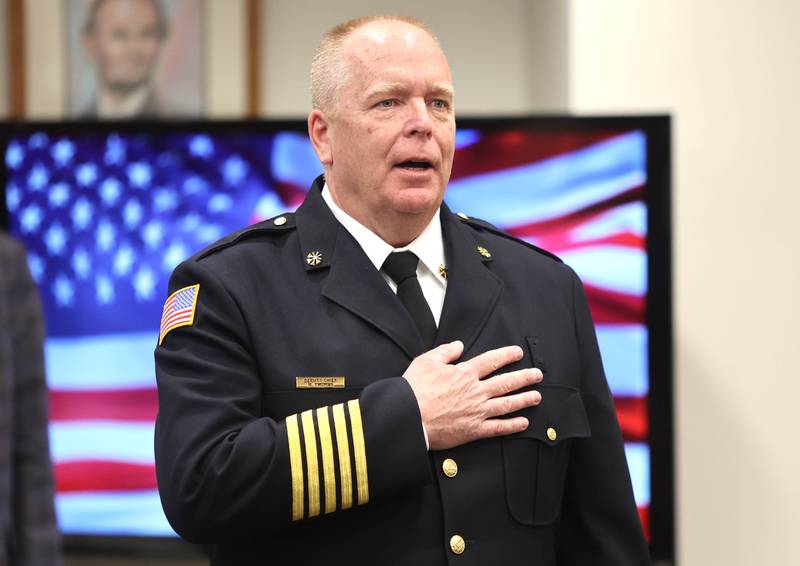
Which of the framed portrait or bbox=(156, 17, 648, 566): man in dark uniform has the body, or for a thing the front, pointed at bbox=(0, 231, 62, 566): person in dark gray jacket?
the framed portrait

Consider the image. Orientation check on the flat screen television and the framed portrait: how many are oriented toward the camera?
2

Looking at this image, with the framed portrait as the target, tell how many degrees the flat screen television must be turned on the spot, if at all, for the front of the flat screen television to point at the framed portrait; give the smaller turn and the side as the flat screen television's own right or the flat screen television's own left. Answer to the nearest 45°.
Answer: approximately 180°

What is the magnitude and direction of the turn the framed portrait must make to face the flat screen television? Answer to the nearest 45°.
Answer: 0° — it already faces it

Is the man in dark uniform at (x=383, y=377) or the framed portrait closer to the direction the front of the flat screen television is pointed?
the man in dark uniform

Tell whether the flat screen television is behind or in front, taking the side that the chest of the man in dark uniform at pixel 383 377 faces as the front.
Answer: behind

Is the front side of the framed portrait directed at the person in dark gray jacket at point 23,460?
yes

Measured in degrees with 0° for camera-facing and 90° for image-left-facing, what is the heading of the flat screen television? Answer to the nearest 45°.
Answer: approximately 0°

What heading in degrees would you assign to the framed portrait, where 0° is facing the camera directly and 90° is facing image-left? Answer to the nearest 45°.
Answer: approximately 0°

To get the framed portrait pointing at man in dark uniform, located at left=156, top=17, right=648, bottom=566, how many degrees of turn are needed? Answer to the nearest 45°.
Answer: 0° — it already faces them

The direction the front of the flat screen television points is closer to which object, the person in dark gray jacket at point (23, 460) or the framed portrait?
the person in dark gray jacket

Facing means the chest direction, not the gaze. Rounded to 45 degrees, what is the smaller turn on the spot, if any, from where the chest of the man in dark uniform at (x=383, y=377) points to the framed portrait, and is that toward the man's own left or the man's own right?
approximately 135° to the man's own left
